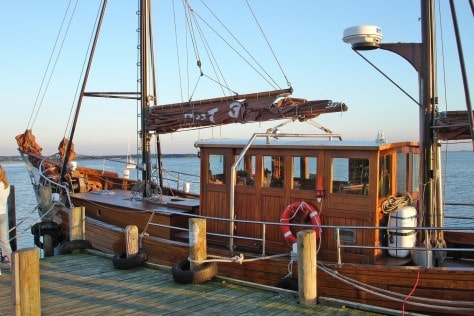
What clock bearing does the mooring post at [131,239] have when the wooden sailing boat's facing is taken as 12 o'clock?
The mooring post is roughly at 11 o'clock from the wooden sailing boat.

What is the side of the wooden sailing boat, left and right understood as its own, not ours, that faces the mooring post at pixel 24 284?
left

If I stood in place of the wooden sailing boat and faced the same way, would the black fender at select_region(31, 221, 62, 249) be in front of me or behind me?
in front

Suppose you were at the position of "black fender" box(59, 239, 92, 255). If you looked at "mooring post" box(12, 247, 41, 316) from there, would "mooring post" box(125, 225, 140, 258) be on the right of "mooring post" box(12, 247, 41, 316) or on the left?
left

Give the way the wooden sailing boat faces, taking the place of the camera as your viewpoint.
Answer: facing away from the viewer and to the left of the viewer

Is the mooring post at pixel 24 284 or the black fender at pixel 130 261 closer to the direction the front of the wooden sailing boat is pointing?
the black fender
